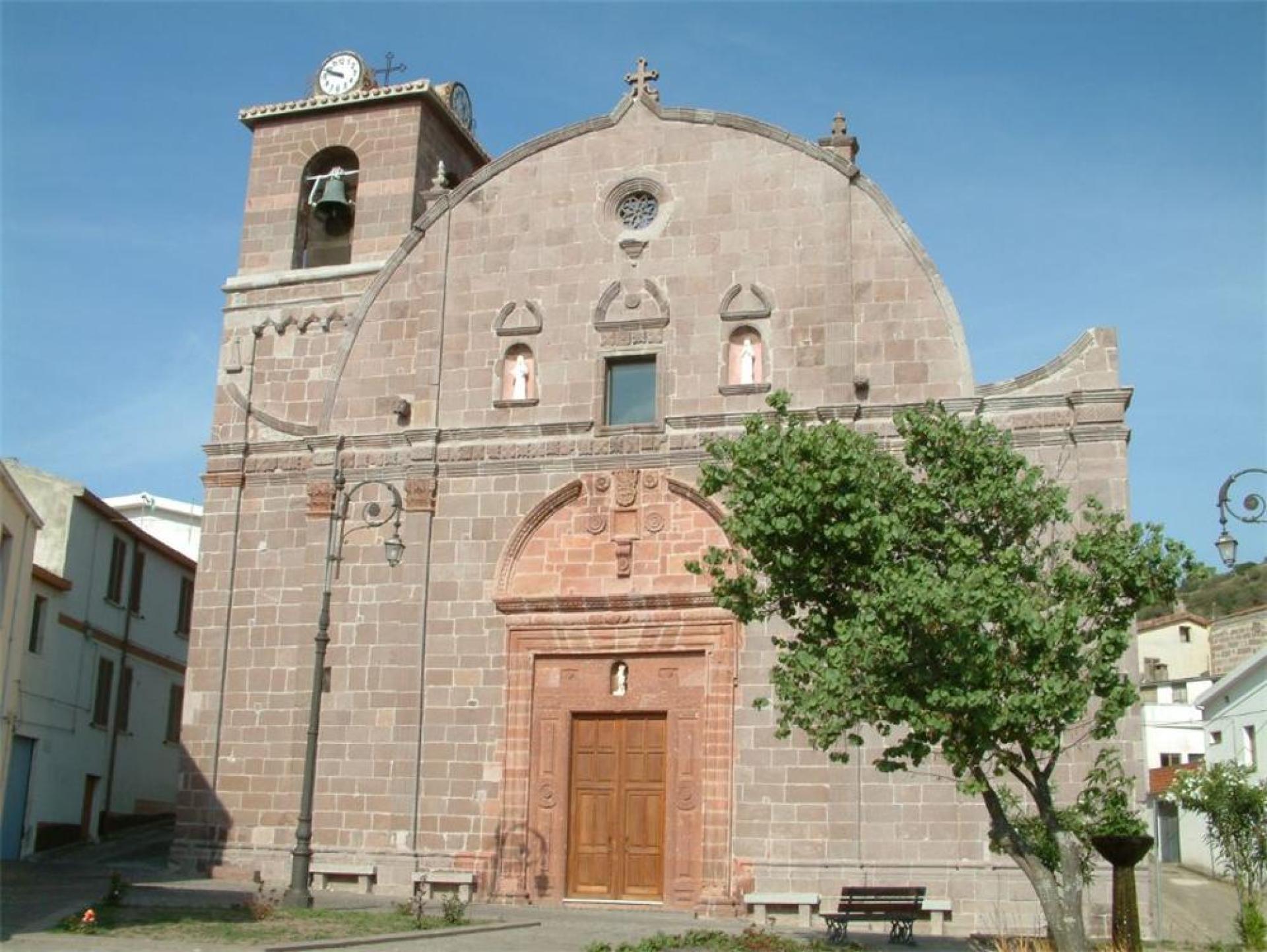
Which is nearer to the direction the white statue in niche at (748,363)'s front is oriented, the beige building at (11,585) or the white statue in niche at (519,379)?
the beige building

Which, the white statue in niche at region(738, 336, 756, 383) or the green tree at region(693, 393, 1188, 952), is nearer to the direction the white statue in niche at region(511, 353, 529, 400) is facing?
the green tree

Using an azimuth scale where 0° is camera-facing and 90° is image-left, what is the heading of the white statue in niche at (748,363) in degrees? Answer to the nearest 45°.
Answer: approximately 0°

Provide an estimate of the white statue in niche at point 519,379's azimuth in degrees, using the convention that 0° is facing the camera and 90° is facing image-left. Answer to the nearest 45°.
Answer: approximately 0°

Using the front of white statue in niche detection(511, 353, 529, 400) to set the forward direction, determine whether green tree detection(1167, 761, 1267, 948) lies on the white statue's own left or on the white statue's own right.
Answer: on the white statue's own left

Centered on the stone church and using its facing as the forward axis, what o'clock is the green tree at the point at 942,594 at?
The green tree is roughly at 11 o'clock from the stone church.

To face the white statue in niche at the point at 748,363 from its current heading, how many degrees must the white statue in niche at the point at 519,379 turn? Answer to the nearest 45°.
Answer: approximately 90° to its left

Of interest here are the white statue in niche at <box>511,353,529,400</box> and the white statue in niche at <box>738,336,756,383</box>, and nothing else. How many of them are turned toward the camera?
2
